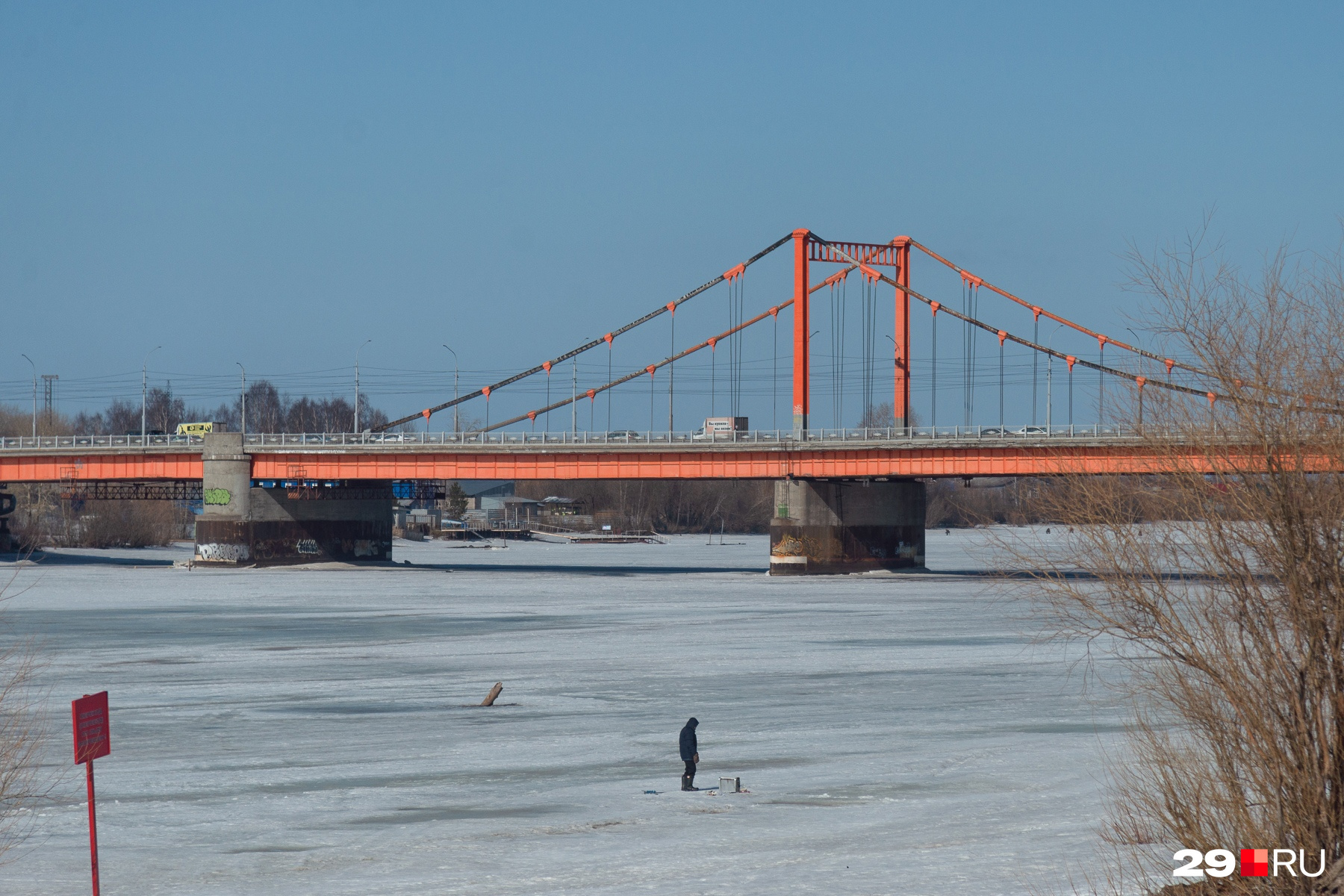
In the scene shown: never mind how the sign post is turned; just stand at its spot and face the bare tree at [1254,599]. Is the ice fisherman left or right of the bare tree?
left

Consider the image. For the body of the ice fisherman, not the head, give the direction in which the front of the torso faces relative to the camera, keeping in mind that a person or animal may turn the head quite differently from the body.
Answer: to the viewer's right

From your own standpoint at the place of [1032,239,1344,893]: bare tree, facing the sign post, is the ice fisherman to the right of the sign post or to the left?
right

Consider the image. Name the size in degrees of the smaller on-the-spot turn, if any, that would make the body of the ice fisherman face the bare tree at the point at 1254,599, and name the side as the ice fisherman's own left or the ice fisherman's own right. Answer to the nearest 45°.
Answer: approximately 45° to the ice fisherman's own right

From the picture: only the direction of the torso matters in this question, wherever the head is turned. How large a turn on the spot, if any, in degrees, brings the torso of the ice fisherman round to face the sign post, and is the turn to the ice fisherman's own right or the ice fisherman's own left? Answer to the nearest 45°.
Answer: approximately 135° to the ice fisherman's own right

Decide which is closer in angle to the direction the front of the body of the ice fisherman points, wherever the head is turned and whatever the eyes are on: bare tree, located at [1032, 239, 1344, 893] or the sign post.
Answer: the bare tree
